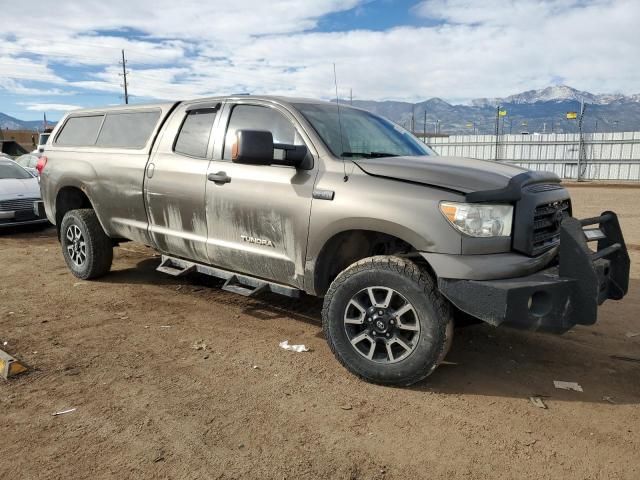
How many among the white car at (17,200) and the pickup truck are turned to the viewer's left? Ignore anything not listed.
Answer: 0

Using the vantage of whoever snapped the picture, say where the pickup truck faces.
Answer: facing the viewer and to the right of the viewer

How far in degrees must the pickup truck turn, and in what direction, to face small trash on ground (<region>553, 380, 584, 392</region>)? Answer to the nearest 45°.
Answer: approximately 45° to its left

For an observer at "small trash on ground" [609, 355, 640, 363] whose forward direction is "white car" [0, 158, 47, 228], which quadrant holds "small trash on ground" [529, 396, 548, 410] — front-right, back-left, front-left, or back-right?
front-left

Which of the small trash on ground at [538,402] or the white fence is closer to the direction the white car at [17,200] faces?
the small trash on ground

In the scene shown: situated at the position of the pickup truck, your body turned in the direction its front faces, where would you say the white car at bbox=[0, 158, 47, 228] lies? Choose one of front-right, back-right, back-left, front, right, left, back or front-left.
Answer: back

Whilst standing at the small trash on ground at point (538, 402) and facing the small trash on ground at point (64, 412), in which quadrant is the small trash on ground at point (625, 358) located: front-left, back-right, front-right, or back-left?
back-right
